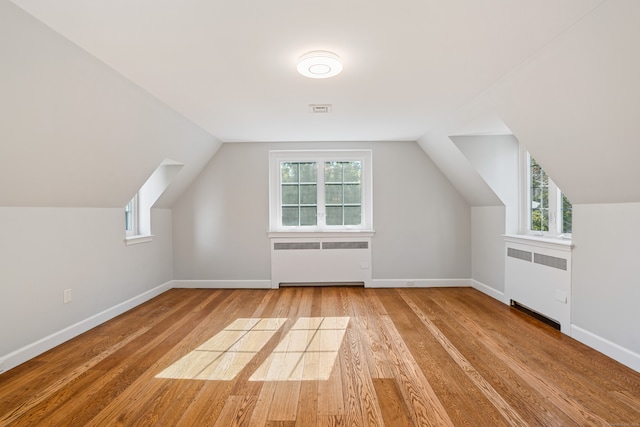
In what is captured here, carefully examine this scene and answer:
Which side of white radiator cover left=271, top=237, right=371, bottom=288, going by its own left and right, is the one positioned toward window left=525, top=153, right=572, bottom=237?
left

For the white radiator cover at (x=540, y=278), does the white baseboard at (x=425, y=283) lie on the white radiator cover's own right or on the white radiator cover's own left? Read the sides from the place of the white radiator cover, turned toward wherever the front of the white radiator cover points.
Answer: on the white radiator cover's own right

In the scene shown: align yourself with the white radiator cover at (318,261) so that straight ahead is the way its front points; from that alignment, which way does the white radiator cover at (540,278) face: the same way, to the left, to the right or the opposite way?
to the right

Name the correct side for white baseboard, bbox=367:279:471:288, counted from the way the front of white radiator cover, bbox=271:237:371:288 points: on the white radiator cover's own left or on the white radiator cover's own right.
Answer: on the white radiator cover's own left

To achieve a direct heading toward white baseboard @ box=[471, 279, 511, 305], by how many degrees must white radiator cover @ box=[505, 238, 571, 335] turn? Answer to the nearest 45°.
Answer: approximately 90° to its right

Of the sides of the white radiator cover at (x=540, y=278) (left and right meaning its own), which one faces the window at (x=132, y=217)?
front

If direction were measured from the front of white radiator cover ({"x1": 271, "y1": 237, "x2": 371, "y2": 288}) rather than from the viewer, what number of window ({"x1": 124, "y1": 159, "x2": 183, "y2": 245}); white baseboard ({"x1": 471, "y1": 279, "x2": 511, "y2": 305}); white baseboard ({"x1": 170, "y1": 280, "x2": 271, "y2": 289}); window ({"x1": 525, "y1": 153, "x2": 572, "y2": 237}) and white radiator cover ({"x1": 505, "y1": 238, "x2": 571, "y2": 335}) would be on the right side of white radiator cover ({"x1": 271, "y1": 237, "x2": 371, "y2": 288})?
2

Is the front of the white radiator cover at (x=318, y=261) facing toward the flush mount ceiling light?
yes

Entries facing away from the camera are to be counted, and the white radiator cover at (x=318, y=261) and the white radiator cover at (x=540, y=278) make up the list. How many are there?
0

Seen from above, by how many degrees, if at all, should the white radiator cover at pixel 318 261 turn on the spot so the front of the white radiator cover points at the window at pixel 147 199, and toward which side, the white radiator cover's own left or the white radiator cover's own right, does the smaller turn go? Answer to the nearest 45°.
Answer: approximately 90° to the white radiator cover's own right

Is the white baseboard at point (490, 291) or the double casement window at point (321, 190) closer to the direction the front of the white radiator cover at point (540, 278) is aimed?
the double casement window

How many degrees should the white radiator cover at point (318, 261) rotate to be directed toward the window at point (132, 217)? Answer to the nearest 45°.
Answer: approximately 90° to its right

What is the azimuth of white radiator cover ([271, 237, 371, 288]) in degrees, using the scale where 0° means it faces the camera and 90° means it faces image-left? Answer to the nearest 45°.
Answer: approximately 0°

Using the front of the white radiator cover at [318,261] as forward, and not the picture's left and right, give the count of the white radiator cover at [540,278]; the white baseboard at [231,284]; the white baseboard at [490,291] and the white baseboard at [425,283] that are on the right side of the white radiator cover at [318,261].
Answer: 1
